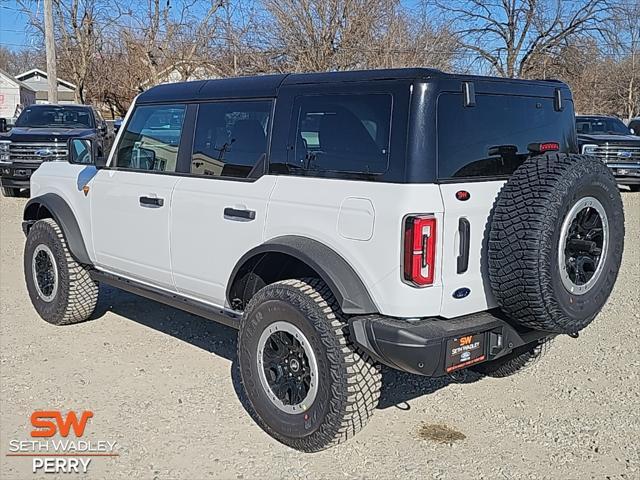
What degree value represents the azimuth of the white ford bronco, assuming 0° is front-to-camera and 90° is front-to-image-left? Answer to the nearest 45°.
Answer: approximately 135°

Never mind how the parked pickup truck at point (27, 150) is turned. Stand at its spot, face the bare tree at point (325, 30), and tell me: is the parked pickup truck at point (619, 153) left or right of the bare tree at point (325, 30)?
right

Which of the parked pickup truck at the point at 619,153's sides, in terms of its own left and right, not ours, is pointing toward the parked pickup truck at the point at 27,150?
right

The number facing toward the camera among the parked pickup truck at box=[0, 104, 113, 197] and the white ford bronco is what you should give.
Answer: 1

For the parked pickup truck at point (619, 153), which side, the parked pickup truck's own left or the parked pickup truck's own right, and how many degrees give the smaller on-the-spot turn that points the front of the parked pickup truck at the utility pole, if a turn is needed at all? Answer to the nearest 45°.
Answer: approximately 135° to the parked pickup truck's own right

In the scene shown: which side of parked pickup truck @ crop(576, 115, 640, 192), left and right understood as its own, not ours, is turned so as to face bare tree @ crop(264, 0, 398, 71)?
back

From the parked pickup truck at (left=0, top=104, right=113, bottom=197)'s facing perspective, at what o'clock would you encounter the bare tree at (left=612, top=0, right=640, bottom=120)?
The bare tree is roughly at 8 o'clock from the parked pickup truck.

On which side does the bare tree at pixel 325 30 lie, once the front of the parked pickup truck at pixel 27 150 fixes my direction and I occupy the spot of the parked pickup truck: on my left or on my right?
on my left

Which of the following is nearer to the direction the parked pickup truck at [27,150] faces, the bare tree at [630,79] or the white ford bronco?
the white ford bronco

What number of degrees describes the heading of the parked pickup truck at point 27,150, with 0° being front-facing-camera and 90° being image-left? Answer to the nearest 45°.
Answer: approximately 0°
